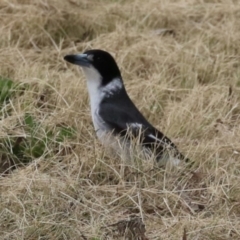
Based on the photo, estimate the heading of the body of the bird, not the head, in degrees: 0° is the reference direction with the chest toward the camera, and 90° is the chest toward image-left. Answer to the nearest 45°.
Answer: approximately 90°
